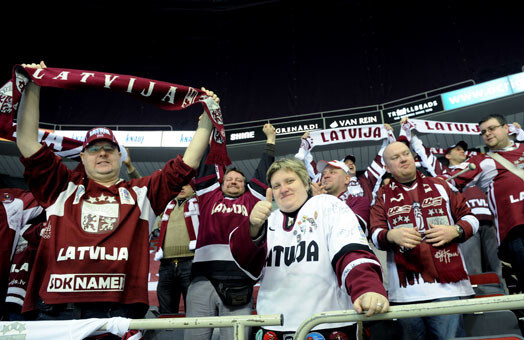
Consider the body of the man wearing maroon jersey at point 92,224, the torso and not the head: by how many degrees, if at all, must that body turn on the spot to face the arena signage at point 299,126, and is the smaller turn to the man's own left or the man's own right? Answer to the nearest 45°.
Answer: approximately 135° to the man's own left

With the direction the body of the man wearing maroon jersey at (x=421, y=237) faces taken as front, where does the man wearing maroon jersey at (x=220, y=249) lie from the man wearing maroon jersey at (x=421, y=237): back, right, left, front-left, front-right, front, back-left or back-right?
right

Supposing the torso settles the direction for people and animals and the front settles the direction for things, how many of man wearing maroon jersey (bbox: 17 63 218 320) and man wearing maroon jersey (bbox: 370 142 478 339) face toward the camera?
2

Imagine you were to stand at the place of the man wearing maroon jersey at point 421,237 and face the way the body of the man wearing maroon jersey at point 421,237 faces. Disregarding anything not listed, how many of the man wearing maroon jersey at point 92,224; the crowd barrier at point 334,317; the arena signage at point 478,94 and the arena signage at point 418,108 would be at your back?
2

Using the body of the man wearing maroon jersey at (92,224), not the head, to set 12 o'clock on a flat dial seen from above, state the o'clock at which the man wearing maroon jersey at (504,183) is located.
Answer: the man wearing maroon jersey at (504,183) is roughly at 9 o'clock from the man wearing maroon jersey at (92,224).

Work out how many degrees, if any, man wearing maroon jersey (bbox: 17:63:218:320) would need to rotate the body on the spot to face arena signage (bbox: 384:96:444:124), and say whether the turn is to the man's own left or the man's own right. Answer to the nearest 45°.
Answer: approximately 135° to the man's own left

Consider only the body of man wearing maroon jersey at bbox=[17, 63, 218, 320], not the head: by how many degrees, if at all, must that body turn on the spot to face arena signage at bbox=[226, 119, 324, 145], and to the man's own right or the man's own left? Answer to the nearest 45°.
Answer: approximately 135° to the man's own left

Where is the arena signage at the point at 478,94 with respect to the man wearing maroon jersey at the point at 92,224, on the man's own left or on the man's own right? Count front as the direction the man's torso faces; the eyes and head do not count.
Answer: on the man's own left

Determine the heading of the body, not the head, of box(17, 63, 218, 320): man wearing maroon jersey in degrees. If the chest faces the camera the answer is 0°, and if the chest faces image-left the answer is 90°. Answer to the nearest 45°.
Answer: approximately 0°

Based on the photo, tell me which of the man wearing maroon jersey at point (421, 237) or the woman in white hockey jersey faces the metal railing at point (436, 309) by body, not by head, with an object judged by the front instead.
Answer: the man wearing maroon jersey
